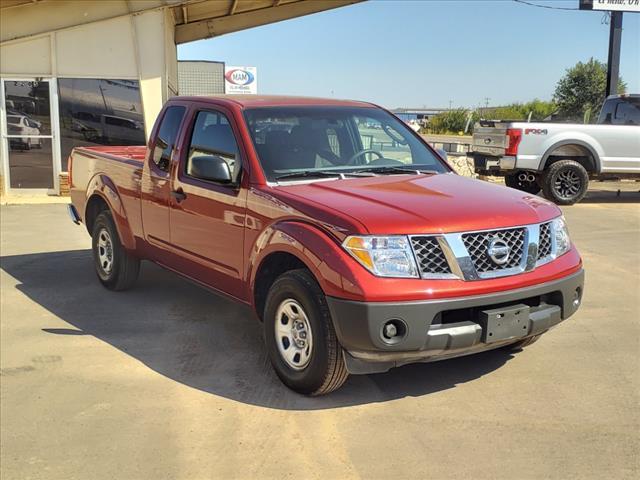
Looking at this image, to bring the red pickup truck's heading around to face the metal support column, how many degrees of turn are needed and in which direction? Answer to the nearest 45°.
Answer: approximately 90° to its left

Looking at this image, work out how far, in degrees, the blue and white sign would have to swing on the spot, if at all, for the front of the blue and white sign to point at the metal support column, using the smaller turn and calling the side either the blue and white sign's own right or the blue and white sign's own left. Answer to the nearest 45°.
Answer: approximately 45° to the blue and white sign's own left

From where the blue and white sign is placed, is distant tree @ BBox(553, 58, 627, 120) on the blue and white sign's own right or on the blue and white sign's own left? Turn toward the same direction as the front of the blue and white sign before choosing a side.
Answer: on the blue and white sign's own left

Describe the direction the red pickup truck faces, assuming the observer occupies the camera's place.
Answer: facing the viewer and to the right of the viewer

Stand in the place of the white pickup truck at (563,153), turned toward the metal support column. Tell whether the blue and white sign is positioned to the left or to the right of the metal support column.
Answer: left

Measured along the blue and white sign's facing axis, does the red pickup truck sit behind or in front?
in front

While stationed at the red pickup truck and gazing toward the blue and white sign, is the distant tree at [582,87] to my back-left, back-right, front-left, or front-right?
front-right

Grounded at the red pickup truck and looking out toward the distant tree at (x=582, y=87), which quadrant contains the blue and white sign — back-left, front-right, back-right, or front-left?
front-left

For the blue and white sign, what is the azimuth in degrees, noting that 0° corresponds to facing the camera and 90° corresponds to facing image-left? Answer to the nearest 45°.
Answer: approximately 0°

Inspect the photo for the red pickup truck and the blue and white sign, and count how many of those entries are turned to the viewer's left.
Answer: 0

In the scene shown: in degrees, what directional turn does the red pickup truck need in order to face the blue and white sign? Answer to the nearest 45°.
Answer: approximately 135° to its left
